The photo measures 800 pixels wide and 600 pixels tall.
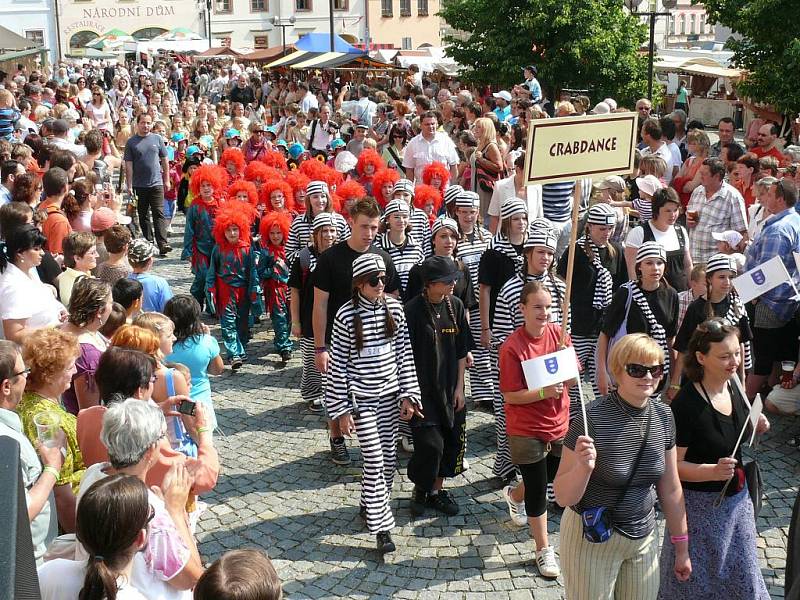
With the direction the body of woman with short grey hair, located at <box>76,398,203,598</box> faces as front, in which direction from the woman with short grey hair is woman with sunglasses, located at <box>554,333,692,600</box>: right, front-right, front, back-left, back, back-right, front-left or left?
front-right

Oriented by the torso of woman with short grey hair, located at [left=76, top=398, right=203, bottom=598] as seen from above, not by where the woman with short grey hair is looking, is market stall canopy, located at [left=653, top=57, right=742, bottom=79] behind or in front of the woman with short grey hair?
in front

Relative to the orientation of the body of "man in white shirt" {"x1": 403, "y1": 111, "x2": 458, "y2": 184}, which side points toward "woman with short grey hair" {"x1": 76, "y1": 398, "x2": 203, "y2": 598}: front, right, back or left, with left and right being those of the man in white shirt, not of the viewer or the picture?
front

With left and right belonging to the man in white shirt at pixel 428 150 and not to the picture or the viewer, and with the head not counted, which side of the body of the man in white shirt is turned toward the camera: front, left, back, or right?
front

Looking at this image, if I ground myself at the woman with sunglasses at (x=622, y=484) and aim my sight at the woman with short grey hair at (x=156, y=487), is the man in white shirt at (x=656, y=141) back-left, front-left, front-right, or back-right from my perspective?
back-right

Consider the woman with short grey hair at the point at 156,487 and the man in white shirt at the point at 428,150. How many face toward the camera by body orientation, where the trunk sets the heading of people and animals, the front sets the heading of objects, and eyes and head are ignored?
1

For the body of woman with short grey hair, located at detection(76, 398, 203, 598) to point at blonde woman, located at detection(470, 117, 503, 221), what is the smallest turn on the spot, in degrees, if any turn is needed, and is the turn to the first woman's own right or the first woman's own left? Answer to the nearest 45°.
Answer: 0° — they already face them

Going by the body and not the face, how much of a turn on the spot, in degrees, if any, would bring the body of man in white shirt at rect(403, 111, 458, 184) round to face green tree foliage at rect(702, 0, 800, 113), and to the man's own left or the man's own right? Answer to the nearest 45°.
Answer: approximately 135° to the man's own left

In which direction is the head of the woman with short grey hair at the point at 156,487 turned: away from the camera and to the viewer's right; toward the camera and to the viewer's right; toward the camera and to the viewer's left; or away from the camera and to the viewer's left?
away from the camera and to the viewer's right

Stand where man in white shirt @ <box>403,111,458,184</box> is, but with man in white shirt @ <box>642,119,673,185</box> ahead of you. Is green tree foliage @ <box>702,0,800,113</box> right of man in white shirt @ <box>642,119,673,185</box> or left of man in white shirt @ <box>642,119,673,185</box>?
left

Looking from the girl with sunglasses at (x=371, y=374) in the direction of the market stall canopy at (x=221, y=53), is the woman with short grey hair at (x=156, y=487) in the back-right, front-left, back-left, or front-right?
back-left

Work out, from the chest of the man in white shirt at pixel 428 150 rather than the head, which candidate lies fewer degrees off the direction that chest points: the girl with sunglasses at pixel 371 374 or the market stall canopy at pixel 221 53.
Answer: the girl with sunglasses

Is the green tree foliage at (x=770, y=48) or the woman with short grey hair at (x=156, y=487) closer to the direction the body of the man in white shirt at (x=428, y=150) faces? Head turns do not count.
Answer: the woman with short grey hair

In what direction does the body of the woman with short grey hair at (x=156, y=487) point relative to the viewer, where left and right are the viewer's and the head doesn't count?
facing away from the viewer and to the right of the viewer

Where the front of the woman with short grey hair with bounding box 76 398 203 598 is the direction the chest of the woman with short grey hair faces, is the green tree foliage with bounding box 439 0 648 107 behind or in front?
in front

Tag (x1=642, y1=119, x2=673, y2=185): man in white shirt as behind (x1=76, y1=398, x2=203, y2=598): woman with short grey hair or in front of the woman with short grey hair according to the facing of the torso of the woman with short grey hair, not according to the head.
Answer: in front

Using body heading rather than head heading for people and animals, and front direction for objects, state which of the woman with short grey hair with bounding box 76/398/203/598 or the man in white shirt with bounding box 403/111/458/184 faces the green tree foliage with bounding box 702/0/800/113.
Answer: the woman with short grey hair

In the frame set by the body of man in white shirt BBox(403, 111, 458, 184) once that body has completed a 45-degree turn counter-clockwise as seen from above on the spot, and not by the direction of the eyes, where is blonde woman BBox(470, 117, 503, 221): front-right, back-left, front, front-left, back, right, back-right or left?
front

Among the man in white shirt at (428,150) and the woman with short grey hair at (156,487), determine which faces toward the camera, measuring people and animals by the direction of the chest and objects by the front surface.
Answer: the man in white shirt
